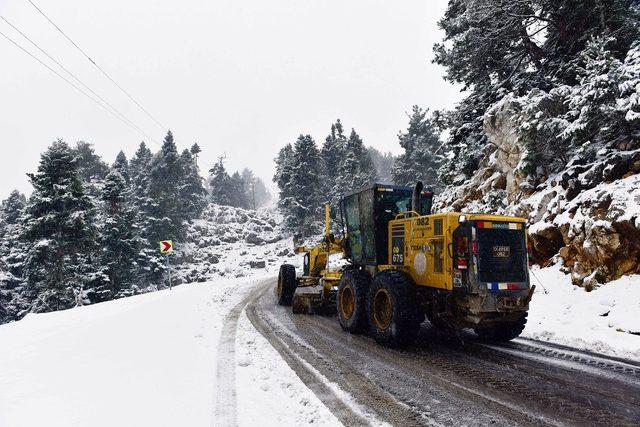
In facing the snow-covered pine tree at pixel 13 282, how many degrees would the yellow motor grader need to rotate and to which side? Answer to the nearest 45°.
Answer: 0° — it already faces it

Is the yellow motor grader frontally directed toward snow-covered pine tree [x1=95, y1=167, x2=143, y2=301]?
yes

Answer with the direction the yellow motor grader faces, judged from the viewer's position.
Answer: facing away from the viewer and to the left of the viewer

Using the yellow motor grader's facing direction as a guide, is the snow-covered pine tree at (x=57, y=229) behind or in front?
in front

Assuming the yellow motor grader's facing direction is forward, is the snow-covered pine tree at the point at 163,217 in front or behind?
in front
